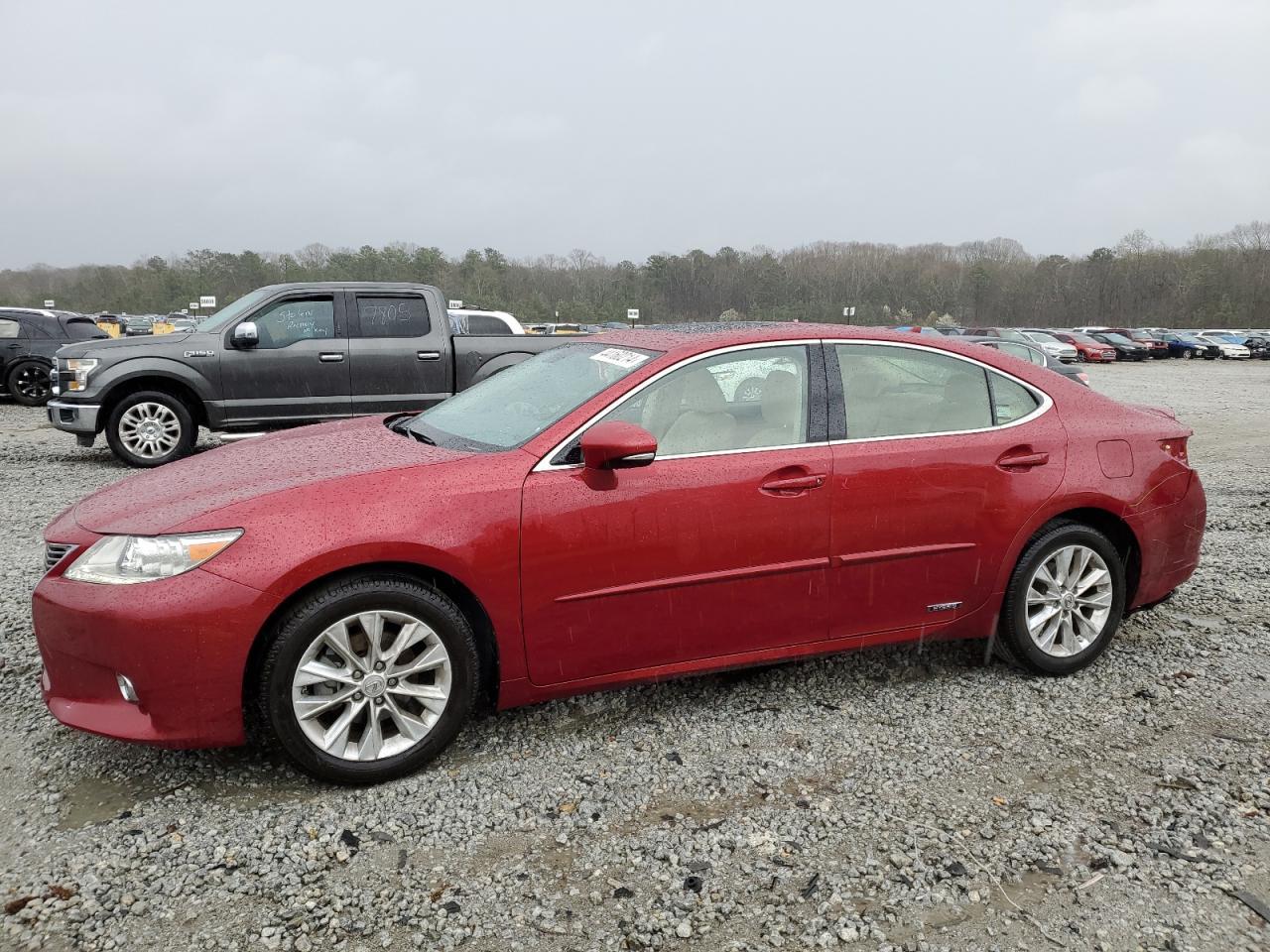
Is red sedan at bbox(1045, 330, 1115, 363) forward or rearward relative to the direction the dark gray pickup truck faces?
rearward

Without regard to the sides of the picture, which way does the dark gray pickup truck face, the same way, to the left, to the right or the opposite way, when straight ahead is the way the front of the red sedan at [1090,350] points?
to the right

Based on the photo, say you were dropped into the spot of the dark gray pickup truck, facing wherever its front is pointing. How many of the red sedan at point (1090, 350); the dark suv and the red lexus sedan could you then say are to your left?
1

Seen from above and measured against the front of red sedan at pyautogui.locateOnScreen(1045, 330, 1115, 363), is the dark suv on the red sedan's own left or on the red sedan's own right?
on the red sedan's own right

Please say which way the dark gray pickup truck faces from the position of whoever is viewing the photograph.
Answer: facing to the left of the viewer

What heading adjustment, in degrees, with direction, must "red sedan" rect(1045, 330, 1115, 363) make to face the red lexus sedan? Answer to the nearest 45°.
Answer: approximately 45° to its right

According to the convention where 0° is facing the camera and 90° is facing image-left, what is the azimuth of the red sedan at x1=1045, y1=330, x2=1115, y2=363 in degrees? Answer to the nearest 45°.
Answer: approximately 315°

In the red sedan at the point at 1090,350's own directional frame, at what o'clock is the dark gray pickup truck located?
The dark gray pickup truck is roughly at 2 o'clock from the red sedan.

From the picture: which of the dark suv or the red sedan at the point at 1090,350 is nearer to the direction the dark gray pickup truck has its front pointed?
the dark suv

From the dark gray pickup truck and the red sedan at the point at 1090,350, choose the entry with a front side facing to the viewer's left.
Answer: the dark gray pickup truck

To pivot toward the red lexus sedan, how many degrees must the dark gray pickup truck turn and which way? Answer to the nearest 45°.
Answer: approximately 90° to its left
